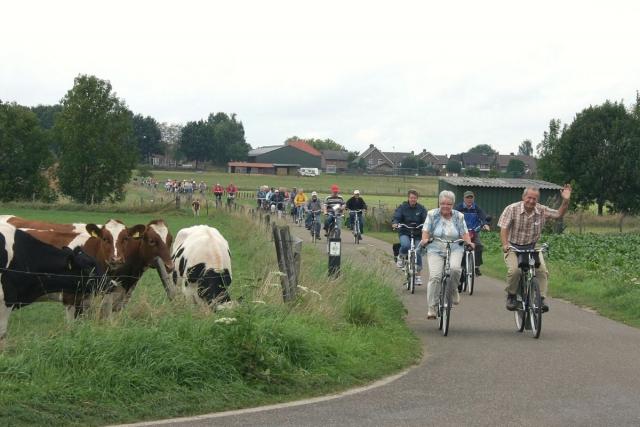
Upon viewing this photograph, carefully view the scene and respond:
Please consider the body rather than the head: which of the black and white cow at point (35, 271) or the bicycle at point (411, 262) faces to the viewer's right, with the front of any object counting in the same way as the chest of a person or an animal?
the black and white cow

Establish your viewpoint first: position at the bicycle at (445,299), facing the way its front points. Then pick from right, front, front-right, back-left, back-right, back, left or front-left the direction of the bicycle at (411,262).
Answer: back

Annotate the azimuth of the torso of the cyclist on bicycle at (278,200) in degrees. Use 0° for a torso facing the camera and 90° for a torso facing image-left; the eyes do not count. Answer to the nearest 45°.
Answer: approximately 315°

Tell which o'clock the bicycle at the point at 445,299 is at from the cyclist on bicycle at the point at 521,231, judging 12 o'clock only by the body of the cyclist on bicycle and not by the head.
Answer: The bicycle is roughly at 2 o'clock from the cyclist on bicycle.

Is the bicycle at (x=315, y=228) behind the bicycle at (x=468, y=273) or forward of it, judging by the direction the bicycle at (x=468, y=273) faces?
behind

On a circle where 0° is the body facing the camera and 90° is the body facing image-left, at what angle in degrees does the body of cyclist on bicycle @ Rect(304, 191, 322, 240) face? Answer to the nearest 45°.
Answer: approximately 0°

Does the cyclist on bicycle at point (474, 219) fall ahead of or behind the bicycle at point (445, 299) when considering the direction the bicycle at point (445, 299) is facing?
behind

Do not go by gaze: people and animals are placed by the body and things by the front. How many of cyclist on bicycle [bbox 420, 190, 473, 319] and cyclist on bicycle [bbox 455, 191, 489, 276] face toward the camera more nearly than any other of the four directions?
2

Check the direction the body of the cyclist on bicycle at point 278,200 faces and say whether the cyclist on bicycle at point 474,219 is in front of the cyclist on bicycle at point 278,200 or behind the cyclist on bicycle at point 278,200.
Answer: in front
